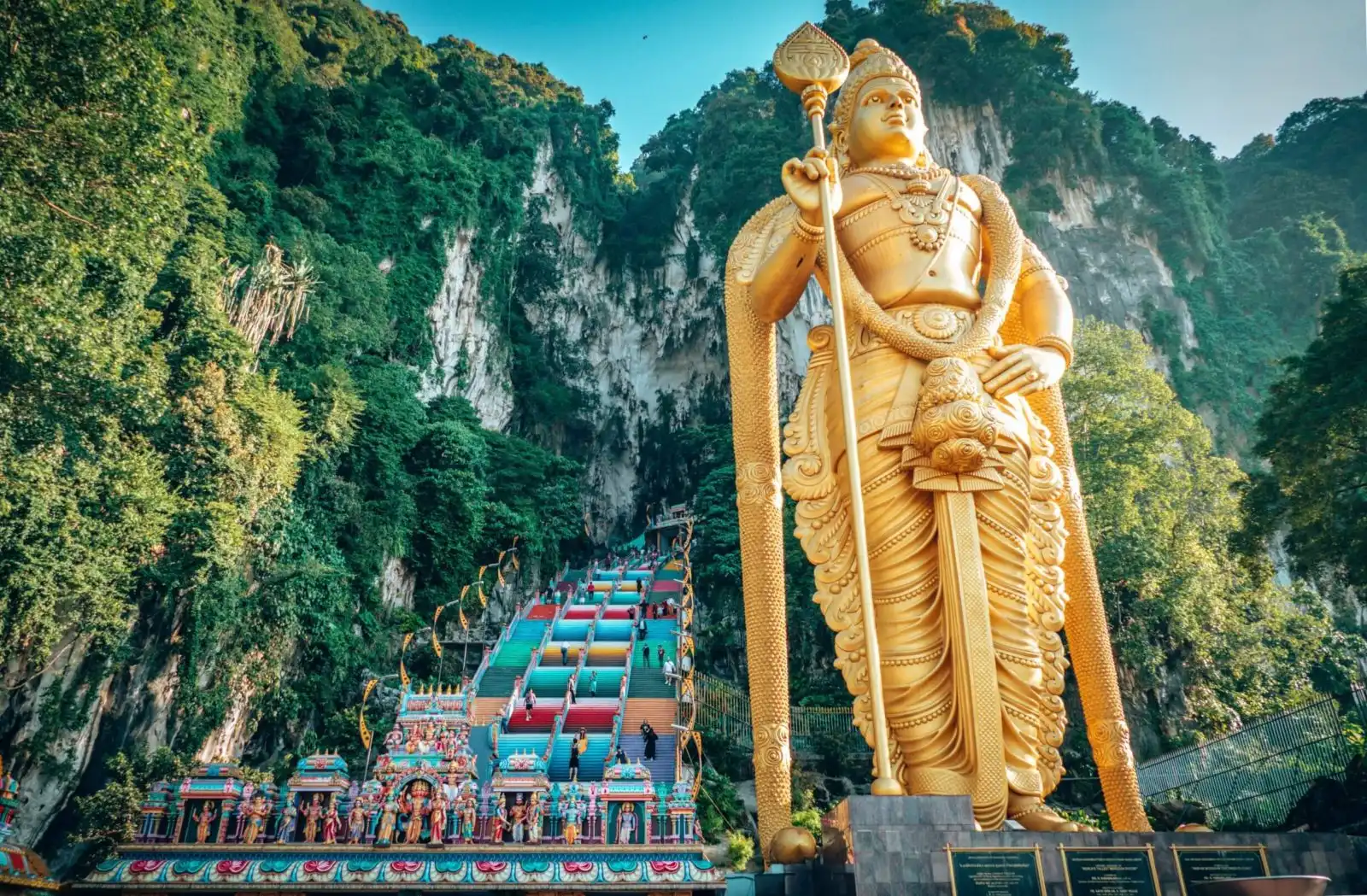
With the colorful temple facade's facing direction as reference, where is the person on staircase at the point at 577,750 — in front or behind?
behind

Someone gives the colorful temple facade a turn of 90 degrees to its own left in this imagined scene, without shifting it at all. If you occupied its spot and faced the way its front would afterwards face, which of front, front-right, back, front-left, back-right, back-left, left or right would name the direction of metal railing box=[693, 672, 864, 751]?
front-left

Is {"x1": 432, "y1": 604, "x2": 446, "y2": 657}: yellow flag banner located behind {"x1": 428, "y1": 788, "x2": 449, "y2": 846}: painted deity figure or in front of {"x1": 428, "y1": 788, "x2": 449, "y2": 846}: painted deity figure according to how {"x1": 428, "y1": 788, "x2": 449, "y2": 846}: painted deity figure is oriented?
behind

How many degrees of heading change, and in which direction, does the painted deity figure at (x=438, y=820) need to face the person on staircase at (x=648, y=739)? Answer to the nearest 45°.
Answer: approximately 135° to its left

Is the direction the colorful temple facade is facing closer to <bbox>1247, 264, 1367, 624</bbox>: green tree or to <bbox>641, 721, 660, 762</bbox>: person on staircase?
the green tree

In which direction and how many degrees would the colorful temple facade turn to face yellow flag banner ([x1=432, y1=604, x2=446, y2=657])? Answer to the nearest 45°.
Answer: approximately 180°

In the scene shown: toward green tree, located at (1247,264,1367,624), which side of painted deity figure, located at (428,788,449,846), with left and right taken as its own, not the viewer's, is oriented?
left

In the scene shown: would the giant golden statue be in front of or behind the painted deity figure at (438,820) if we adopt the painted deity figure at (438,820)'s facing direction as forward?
in front

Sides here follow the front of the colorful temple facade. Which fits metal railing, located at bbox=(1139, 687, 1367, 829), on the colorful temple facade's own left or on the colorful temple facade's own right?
on the colorful temple facade's own left

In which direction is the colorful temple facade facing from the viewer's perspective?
toward the camera

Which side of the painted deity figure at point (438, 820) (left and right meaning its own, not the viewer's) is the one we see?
front

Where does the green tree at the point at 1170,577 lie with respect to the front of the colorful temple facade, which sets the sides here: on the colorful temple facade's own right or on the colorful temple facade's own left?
on the colorful temple facade's own left

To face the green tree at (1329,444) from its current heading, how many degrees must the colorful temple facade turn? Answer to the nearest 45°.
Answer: approximately 90° to its left

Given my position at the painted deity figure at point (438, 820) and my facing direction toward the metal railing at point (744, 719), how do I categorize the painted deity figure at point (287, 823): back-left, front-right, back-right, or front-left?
back-left

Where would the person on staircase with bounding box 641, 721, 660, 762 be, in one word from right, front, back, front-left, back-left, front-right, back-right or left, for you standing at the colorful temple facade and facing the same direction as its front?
back-left
